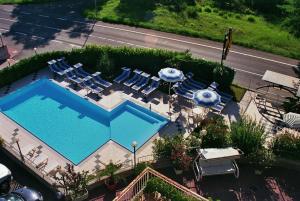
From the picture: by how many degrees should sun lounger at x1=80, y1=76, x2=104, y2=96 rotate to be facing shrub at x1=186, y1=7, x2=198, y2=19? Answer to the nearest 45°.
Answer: approximately 90° to its left

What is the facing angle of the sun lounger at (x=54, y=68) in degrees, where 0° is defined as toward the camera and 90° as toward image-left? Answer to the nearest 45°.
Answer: approximately 315°

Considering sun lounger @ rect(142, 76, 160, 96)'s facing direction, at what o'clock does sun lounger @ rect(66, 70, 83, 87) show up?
sun lounger @ rect(66, 70, 83, 87) is roughly at 2 o'clock from sun lounger @ rect(142, 76, 160, 96).

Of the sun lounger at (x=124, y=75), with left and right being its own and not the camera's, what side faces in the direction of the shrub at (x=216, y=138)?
left

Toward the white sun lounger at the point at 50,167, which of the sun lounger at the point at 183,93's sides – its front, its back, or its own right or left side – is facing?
right

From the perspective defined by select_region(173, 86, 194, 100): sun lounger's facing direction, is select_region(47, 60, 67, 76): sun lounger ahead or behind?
behind

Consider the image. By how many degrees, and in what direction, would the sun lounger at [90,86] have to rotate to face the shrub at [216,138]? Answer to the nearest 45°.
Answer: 0° — it already faces it
